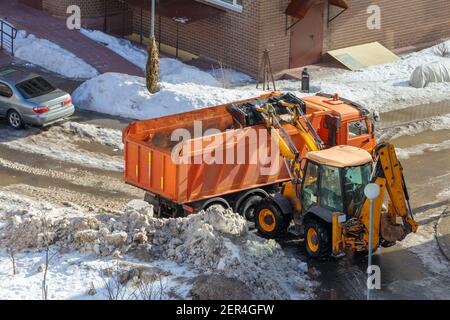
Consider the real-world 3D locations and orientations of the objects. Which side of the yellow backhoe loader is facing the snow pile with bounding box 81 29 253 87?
front

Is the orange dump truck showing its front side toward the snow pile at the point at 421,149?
yes

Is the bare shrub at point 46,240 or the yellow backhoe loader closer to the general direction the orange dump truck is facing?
the yellow backhoe loader

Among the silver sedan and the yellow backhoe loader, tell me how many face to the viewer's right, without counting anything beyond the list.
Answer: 0

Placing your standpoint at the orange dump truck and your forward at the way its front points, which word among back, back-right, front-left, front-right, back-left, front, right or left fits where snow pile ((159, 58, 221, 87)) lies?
front-left

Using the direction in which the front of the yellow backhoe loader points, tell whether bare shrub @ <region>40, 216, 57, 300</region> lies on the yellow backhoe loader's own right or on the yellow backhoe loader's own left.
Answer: on the yellow backhoe loader's own left

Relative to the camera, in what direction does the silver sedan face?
facing away from the viewer and to the left of the viewer

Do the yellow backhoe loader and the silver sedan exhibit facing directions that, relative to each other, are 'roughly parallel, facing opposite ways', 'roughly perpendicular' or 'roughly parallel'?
roughly parallel

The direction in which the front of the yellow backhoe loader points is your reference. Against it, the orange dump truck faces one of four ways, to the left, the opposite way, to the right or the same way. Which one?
to the right

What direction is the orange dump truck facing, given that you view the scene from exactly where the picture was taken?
facing away from the viewer and to the right of the viewer

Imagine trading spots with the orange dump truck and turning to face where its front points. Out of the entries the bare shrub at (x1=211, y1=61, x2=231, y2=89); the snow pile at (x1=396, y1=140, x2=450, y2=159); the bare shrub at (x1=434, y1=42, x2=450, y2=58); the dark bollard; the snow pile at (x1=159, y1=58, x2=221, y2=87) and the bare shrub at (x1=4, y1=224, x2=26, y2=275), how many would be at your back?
1

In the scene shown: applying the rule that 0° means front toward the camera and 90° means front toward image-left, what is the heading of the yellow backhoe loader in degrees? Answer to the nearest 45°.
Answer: approximately 135°

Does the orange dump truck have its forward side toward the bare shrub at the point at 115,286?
no

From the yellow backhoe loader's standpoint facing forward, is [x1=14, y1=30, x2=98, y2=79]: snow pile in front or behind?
in front

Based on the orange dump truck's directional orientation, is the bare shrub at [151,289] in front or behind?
behind

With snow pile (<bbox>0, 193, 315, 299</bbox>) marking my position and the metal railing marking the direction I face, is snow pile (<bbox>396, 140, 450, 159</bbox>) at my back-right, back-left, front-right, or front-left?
front-right
